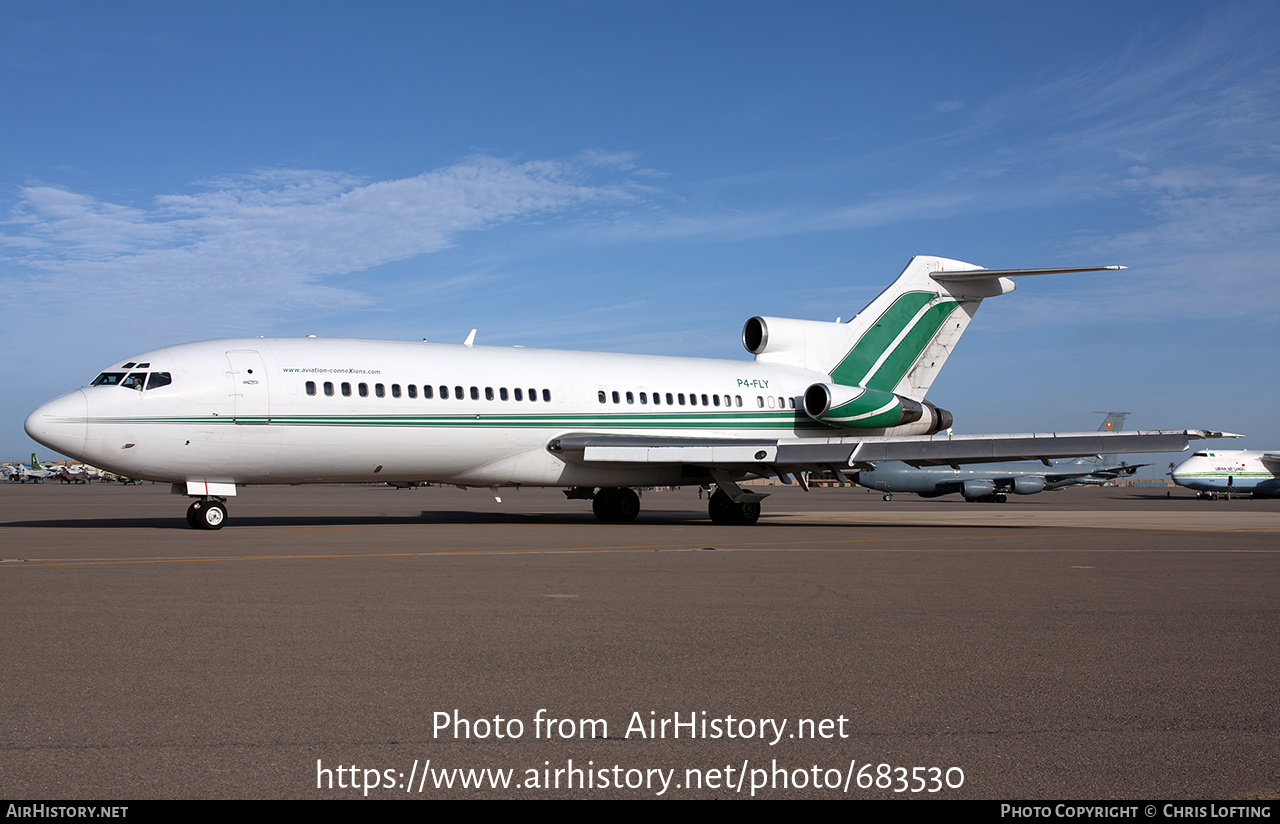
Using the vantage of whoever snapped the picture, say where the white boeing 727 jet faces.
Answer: facing the viewer and to the left of the viewer
